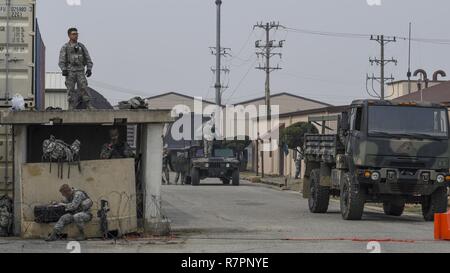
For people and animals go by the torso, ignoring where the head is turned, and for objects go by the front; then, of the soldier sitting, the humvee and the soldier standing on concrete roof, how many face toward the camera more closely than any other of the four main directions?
2

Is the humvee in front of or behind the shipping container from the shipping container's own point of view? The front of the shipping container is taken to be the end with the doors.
behind

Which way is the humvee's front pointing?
toward the camera

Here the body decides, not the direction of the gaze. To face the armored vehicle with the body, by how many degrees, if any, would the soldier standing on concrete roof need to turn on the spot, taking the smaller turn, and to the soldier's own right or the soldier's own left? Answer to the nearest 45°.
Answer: approximately 180°

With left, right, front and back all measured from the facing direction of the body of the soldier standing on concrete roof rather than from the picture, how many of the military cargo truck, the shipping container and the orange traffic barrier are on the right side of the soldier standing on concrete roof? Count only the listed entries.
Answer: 1

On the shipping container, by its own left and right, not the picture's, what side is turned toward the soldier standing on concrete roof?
left
